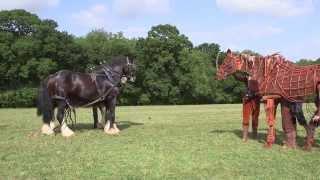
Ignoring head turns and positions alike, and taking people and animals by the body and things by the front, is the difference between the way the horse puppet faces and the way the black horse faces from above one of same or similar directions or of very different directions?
very different directions

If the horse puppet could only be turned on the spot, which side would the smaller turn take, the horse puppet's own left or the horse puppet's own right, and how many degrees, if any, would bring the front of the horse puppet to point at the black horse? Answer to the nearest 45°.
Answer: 0° — it already faces it

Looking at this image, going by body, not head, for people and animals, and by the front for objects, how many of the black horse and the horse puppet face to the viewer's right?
1

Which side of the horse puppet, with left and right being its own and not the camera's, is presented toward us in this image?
left

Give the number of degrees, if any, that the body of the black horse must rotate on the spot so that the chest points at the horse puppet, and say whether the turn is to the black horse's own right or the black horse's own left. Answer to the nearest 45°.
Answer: approximately 45° to the black horse's own right

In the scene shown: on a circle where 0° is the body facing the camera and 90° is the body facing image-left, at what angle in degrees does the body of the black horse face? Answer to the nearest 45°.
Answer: approximately 270°
